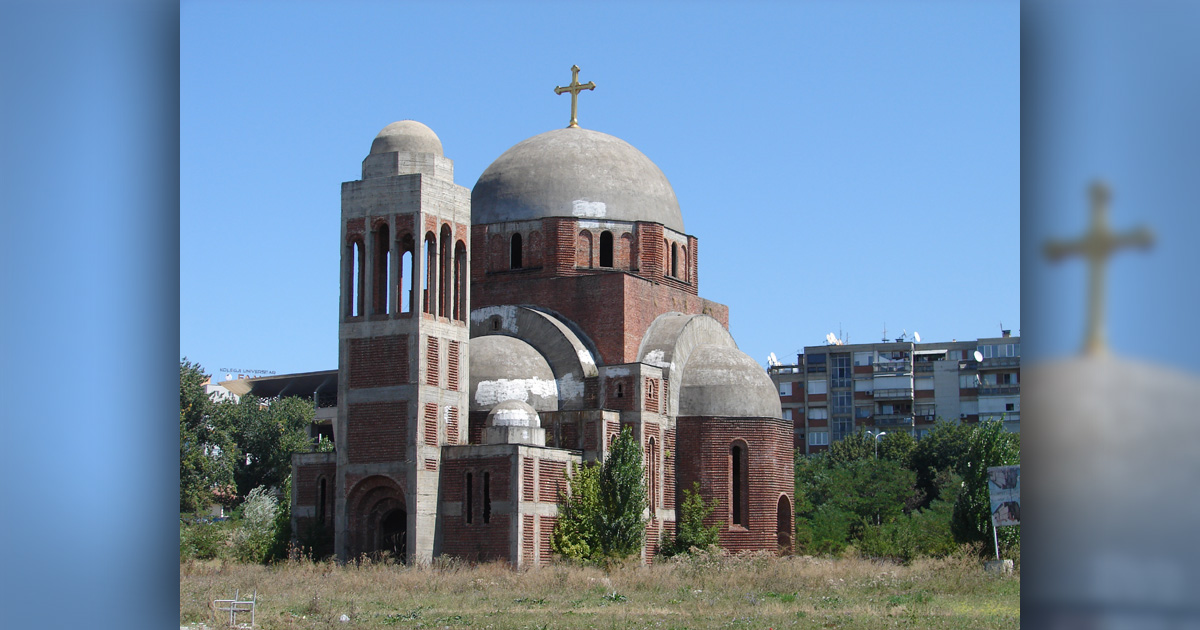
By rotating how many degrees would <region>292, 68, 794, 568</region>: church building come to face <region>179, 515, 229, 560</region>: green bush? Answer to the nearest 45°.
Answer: approximately 45° to its right

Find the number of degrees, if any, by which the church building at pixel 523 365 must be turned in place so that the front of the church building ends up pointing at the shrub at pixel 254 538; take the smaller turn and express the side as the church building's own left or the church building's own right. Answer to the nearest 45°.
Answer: approximately 45° to the church building's own right

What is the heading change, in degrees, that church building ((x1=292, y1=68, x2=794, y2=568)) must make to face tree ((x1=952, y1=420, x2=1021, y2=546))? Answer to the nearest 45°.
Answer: approximately 135° to its left

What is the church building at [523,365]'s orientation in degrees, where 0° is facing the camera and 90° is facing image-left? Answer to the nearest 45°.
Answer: approximately 45°

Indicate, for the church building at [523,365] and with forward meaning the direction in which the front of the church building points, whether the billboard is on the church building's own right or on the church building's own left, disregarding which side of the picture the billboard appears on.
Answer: on the church building's own left

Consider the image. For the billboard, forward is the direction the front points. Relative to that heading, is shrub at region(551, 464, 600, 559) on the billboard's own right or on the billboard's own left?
on the billboard's own right

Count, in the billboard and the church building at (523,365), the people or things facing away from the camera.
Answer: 0

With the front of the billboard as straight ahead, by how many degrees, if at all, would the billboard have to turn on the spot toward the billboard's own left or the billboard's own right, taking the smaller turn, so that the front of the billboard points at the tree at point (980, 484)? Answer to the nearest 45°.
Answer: approximately 180°

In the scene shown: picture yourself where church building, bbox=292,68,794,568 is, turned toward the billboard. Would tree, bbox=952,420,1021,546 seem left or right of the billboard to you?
left

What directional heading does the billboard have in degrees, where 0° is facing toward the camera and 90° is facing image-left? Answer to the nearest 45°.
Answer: approximately 0°
